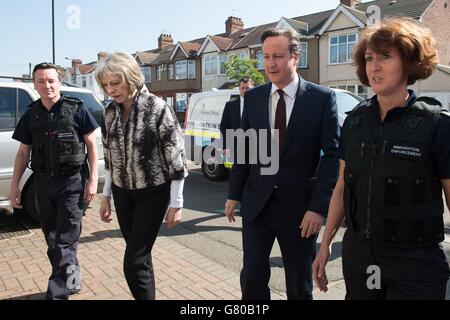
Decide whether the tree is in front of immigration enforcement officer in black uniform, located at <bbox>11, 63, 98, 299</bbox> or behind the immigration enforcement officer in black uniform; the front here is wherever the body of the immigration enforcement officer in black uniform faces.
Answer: behind

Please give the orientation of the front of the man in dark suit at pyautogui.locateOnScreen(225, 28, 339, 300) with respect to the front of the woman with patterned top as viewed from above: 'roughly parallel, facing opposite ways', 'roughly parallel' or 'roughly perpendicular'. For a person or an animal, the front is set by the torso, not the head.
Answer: roughly parallel

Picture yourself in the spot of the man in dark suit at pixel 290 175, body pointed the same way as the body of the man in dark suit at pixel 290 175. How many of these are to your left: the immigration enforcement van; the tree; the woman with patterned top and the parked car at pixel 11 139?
0

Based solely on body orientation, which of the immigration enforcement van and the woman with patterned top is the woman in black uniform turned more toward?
the woman with patterned top

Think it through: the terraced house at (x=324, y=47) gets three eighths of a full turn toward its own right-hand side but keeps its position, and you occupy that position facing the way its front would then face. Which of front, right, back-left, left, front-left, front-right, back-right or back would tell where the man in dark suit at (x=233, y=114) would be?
back

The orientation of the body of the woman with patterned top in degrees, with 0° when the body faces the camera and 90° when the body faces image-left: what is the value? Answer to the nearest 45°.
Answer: approximately 45°

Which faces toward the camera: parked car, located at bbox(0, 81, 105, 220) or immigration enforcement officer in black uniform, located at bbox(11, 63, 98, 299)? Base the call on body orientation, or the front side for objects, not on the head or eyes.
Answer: the immigration enforcement officer in black uniform

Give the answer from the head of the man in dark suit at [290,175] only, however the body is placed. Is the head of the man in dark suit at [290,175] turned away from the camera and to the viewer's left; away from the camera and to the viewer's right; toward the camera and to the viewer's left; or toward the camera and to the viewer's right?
toward the camera and to the viewer's left

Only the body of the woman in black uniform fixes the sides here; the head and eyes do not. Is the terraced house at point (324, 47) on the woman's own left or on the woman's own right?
on the woman's own right

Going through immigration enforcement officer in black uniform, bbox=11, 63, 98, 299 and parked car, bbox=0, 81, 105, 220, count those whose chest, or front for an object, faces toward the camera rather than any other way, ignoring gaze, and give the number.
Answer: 1

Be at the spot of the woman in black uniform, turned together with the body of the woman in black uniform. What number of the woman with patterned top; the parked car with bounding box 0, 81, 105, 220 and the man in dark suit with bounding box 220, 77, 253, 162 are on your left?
0

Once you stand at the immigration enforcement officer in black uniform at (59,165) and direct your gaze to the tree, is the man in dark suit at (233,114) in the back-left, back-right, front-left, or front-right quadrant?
front-right

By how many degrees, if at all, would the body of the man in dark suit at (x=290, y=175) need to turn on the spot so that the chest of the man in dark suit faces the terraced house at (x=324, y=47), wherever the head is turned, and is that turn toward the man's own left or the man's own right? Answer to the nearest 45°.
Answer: approximately 135° to the man's own right

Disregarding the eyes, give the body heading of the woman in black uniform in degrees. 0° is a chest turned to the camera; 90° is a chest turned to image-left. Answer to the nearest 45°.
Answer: approximately 45°

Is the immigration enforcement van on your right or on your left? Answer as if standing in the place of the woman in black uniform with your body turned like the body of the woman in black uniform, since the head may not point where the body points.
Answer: on your right

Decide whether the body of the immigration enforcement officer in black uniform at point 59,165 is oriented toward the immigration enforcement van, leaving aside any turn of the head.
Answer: no
